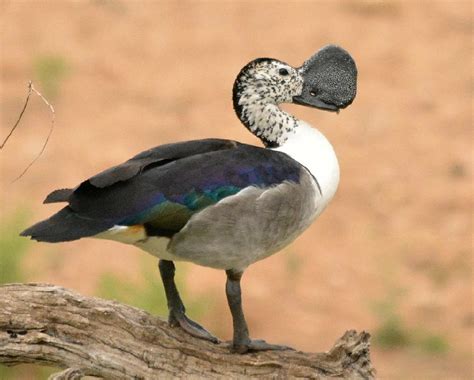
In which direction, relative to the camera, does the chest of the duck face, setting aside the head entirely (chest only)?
to the viewer's right
